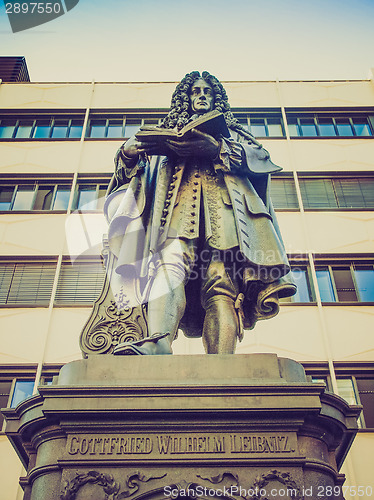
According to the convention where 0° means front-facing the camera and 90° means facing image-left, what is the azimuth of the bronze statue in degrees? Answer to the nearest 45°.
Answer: approximately 0°
